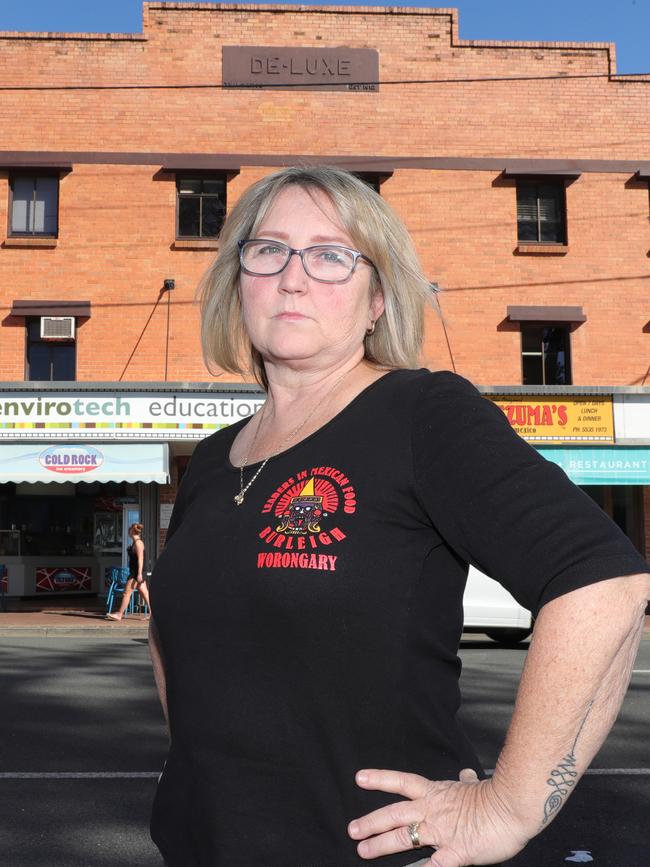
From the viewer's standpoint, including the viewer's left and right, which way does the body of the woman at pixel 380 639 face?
facing the viewer and to the left of the viewer

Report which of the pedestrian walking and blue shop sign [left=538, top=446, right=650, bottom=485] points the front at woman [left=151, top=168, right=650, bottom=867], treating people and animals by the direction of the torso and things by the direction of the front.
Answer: the blue shop sign

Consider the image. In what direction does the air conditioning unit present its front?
toward the camera

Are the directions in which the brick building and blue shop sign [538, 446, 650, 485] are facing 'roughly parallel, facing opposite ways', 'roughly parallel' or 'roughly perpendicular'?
roughly parallel

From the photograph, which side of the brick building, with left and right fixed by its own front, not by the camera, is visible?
front

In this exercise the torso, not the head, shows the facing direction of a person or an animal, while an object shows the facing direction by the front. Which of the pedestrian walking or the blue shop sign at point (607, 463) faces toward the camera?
the blue shop sign

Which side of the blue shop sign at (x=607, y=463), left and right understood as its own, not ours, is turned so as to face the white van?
front

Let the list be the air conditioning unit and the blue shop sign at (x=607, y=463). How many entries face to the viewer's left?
0

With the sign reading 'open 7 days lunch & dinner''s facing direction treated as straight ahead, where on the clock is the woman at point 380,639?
The woman is roughly at 12 o'clock from the sign reading 'open 7 days lunch & dinner'.

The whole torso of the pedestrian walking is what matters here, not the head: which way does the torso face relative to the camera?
to the viewer's left

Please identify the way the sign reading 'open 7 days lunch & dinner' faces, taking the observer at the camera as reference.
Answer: facing the viewer

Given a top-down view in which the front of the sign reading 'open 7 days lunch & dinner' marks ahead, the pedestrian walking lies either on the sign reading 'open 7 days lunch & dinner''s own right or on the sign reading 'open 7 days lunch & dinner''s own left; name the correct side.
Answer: on the sign reading 'open 7 days lunch & dinner''s own right
